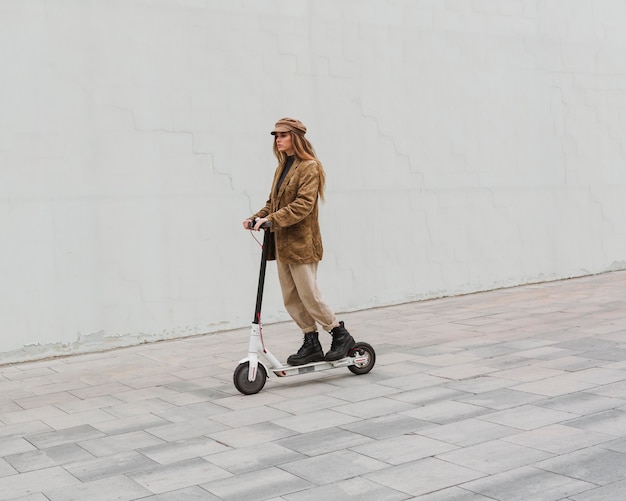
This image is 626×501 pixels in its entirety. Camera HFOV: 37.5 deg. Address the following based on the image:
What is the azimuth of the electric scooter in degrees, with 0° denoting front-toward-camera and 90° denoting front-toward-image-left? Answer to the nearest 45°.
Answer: approximately 45°

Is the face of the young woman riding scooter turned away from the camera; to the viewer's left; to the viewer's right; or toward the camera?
to the viewer's left
